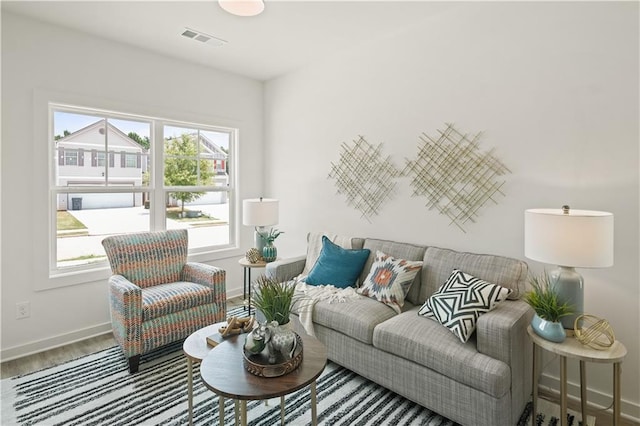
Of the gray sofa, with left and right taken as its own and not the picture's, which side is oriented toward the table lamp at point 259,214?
right

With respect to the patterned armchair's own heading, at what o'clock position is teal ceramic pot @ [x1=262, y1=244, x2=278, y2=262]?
The teal ceramic pot is roughly at 10 o'clock from the patterned armchair.

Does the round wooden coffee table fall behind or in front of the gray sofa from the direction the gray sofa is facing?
in front

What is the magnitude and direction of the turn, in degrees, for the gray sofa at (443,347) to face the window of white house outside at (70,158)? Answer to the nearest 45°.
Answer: approximately 45° to its right

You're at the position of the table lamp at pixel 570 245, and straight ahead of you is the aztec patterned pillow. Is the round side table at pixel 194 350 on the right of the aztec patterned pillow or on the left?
left

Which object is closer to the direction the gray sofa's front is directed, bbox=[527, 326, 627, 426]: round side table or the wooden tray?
the wooden tray

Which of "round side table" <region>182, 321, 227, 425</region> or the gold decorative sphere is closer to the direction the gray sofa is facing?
the round side table

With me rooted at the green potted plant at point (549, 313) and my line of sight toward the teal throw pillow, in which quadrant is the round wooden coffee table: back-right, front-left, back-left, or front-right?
front-left

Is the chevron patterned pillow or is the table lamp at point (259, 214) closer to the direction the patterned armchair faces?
the chevron patterned pillow

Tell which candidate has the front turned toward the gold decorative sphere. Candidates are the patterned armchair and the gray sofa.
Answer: the patterned armchair

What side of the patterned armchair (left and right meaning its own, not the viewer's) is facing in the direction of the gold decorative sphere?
front

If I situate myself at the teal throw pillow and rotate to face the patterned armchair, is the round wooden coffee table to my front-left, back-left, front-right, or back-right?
front-left

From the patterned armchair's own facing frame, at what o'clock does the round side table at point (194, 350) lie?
The round side table is roughly at 1 o'clock from the patterned armchair.

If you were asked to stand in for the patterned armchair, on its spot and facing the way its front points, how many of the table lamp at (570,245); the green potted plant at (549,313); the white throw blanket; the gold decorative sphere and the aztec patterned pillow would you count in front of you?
5

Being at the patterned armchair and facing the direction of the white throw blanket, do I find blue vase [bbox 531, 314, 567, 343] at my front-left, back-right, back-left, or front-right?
front-right

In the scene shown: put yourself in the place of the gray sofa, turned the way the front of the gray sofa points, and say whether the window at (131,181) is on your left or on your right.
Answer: on your right

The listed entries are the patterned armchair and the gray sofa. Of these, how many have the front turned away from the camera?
0

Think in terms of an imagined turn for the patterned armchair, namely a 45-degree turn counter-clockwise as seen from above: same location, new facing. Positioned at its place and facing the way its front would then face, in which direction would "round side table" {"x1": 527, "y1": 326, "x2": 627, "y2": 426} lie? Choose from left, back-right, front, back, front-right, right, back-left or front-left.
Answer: front-right

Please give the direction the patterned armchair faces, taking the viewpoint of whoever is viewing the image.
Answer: facing the viewer and to the right of the viewer
